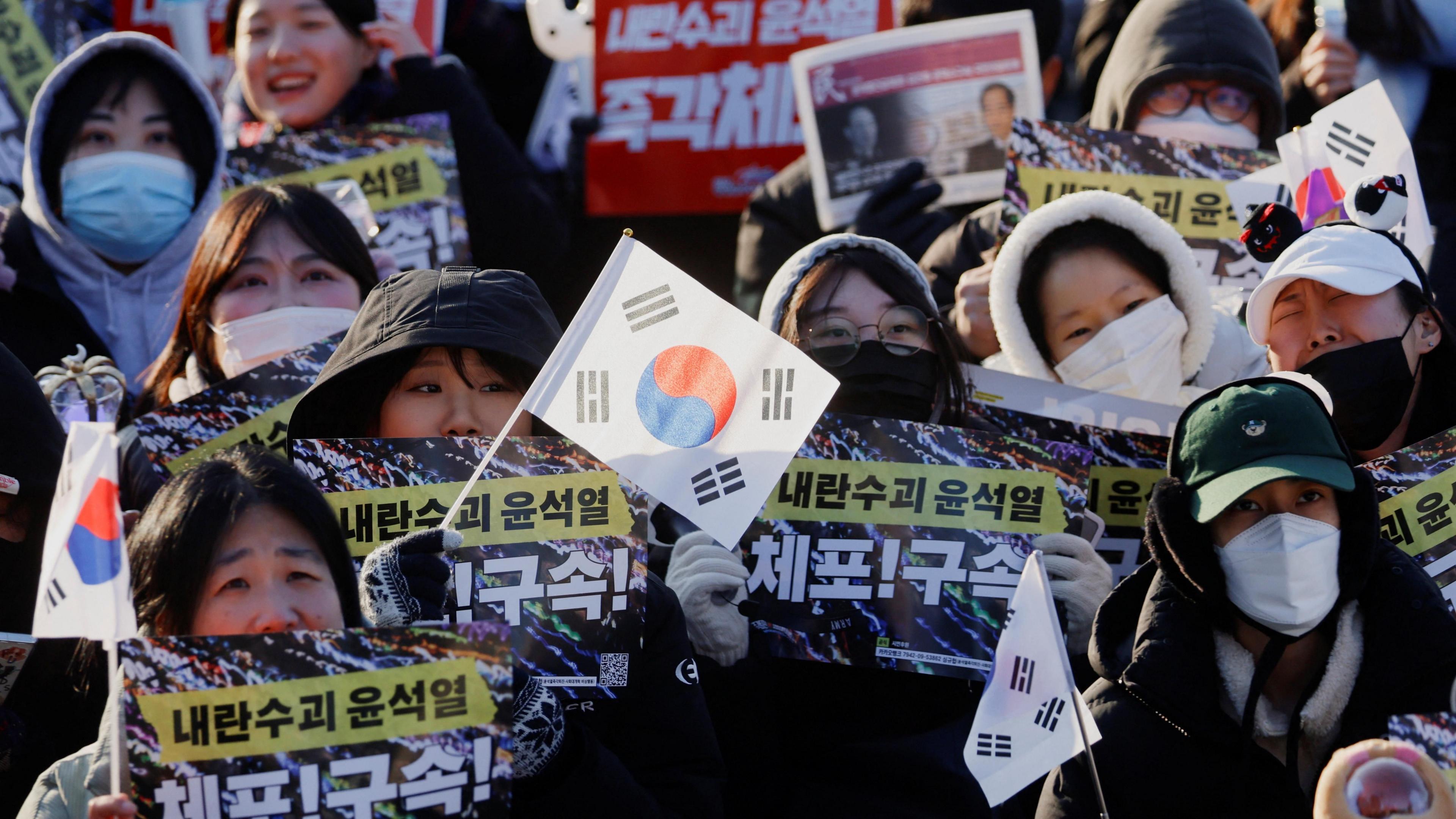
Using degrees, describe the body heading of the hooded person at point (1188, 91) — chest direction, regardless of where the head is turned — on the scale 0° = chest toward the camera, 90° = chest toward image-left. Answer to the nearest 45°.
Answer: approximately 0°

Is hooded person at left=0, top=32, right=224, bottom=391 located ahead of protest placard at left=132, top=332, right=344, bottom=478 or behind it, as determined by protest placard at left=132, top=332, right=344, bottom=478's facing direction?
behind

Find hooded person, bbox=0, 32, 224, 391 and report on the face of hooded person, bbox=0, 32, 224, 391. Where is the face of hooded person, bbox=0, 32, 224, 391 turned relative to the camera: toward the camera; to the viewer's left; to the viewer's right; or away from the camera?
toward the camera

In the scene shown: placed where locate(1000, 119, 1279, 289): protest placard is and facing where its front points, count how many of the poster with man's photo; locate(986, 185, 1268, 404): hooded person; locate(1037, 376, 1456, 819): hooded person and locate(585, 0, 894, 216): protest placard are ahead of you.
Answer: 2

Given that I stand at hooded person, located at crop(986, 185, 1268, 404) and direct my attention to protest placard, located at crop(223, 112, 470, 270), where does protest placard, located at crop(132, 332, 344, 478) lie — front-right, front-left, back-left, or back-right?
front-left

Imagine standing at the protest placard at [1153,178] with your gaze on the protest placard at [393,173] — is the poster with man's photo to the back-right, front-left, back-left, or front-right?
front-right

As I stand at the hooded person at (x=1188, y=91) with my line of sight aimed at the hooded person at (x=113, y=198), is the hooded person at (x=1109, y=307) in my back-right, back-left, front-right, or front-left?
front-left

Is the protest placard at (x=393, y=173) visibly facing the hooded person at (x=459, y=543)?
yes

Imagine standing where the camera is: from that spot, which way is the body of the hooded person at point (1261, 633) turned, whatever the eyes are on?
toward the camera

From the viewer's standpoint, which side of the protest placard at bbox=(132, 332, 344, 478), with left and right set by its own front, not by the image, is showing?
front

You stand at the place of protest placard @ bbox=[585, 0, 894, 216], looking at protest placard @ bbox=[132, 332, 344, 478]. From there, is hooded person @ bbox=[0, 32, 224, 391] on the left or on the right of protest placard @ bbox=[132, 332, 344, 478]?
right

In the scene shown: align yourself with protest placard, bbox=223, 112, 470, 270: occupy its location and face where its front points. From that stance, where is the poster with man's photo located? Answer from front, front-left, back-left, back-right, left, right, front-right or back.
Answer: left

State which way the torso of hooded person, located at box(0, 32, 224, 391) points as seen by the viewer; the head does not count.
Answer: toward the camera

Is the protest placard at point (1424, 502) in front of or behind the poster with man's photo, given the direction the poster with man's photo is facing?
in front

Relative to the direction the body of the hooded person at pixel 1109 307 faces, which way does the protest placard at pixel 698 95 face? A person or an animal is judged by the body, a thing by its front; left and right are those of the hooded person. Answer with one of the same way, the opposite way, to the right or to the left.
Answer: the same way

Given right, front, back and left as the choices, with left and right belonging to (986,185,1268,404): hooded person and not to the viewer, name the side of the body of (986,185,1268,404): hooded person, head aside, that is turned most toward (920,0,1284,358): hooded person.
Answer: back

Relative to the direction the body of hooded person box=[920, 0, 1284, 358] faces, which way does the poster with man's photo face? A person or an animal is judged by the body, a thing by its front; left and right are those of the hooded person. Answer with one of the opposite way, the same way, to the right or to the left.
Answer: the same way
